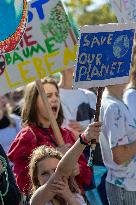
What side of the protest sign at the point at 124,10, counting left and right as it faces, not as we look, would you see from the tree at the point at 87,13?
back

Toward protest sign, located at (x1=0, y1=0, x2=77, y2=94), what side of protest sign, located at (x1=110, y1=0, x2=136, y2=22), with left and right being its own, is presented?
right

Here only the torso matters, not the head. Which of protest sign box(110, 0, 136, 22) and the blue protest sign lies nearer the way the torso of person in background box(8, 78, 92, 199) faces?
the blue protest sign

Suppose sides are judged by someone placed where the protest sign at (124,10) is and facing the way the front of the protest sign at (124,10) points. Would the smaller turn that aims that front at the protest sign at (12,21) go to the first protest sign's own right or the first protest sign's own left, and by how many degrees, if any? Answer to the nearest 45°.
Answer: approximately 45° to the first protest sign's own right

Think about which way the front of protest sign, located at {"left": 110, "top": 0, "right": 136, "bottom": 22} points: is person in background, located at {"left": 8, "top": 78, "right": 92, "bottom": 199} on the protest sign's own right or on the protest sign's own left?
on the protest sign's own right

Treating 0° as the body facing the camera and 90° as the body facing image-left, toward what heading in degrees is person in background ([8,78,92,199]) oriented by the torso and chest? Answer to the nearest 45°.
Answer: approximately 315°
